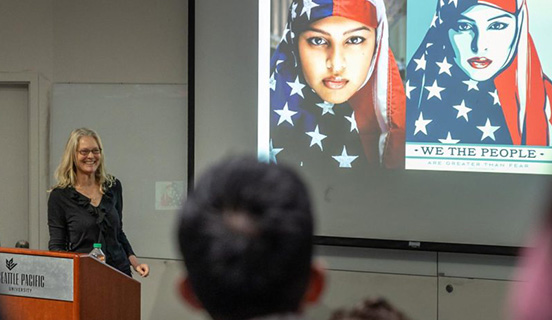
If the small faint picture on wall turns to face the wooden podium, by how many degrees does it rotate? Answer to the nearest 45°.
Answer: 0° — it already faces it

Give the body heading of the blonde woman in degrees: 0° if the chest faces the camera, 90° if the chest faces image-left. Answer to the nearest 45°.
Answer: approximately 315°

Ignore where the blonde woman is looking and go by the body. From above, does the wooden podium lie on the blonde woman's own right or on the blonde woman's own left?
on the blonde woman's own right

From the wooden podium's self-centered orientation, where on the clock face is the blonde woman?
The blonde woman is roughly at 5 o'clock from the wooden podium.

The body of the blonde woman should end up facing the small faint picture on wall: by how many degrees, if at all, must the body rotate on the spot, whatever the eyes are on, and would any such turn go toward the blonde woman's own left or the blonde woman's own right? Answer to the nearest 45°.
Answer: approximately 90° to the blonde woman's own left

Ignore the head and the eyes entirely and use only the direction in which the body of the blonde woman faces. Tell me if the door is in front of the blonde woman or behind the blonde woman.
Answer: behind
